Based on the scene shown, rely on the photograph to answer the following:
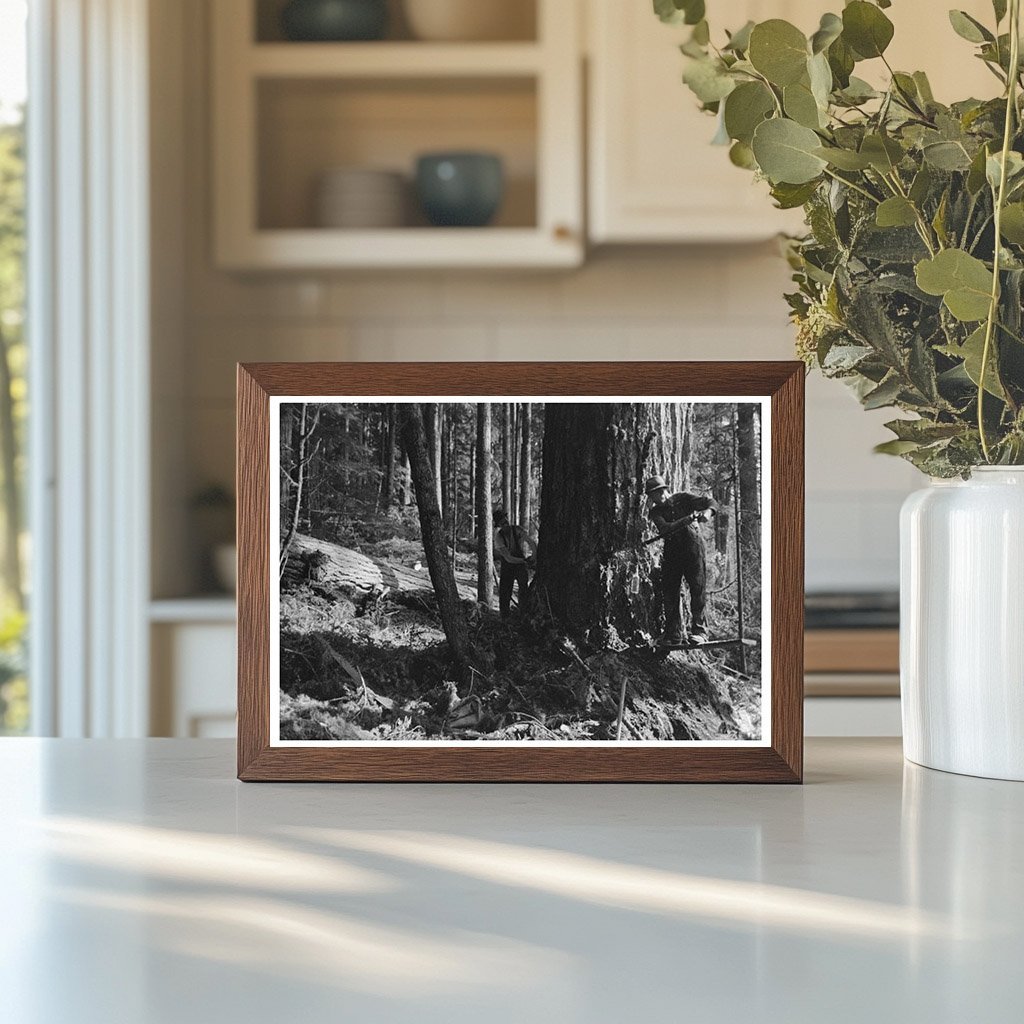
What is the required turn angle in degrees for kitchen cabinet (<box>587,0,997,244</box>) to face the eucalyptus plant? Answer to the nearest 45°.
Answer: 0° — it already faces it

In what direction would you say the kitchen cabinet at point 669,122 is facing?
toward the camera

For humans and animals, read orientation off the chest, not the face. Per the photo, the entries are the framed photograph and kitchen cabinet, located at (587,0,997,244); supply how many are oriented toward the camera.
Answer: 2

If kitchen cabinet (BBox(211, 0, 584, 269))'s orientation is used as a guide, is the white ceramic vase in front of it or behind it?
in front

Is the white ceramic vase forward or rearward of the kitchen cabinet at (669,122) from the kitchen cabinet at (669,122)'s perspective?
forward

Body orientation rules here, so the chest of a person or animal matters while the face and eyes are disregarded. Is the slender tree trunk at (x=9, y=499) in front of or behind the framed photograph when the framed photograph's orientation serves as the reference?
behind

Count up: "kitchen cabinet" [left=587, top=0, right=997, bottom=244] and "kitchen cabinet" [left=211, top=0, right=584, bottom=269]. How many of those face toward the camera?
2

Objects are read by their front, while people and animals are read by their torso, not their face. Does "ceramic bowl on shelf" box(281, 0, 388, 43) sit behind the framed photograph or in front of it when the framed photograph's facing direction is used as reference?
behind

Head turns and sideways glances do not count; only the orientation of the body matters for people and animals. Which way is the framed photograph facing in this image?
toward the camera
